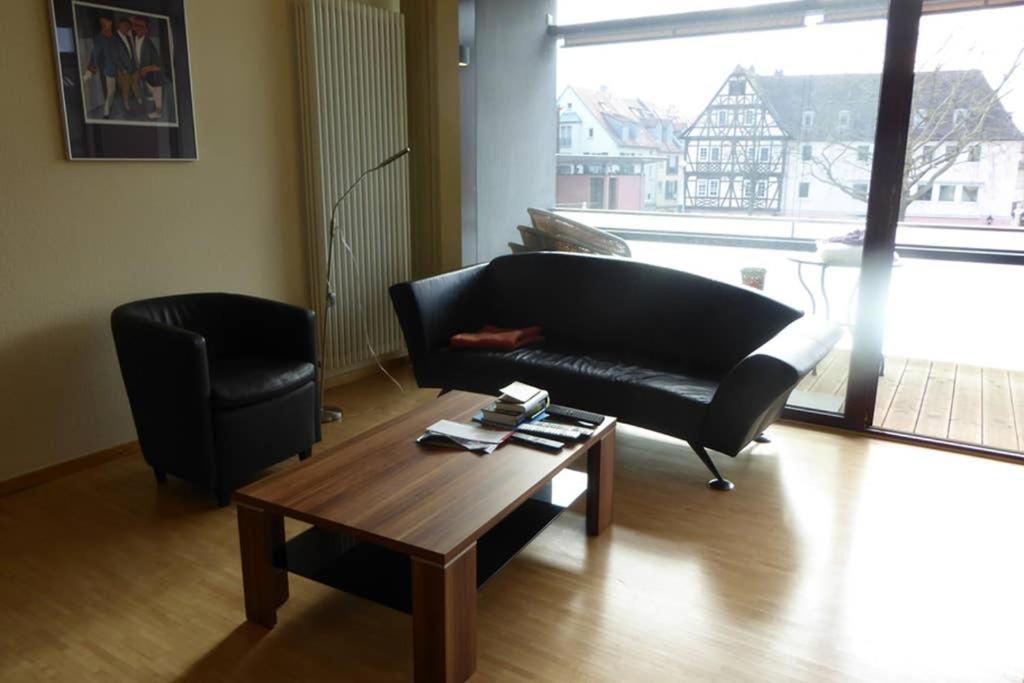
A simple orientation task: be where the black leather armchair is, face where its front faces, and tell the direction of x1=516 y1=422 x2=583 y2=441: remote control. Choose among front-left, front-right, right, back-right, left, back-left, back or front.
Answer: front

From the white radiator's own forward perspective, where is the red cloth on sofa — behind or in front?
in front

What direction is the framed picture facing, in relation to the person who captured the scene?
facing the viewer and to the right of the viewer

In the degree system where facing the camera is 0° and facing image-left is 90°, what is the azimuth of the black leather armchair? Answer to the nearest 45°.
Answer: approximately 315°

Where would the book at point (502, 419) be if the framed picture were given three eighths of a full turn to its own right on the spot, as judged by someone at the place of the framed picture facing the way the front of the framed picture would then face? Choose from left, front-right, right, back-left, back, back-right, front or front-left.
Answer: back-left

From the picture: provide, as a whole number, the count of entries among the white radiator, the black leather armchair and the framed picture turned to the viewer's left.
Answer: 0

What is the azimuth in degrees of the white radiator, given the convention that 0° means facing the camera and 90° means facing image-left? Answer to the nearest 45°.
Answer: approximately 315°

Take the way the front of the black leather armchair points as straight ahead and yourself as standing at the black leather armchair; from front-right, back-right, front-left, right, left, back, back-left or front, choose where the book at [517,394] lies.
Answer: front

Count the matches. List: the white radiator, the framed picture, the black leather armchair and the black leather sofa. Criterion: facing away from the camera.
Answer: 0

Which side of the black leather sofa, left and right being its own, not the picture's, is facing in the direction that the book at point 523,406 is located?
front

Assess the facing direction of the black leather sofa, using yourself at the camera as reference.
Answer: facing the viewer and to the left of the viewer

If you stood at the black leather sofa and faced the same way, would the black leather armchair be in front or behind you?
in front

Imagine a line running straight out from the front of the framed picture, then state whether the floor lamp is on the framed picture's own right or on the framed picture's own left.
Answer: on the framed picture's own left
